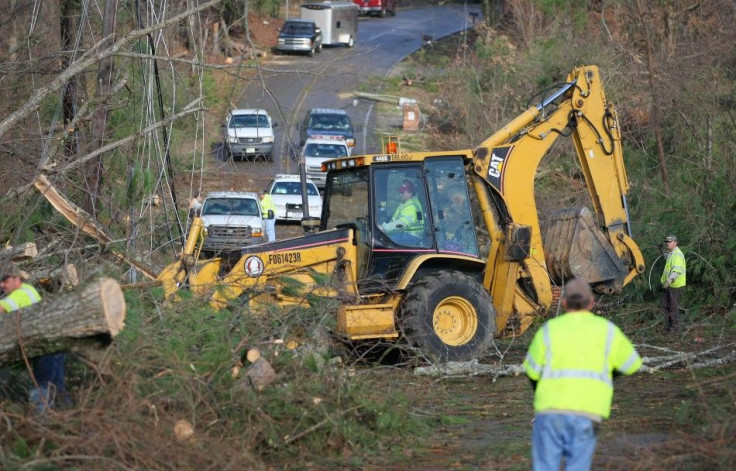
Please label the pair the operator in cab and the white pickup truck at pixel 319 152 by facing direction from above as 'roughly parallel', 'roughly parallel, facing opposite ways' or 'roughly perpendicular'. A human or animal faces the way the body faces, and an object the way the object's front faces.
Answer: roughly perpendicular

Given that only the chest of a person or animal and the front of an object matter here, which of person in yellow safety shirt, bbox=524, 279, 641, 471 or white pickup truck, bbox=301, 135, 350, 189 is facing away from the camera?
the person in yellow safety shirt

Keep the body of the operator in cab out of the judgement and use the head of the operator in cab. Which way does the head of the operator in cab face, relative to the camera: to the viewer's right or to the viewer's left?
to the viewer's left

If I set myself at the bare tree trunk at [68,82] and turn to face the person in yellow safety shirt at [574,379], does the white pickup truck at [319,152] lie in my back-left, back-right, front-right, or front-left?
back-left

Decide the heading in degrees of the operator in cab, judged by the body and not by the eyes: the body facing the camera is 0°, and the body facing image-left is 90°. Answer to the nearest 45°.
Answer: approximately 90°

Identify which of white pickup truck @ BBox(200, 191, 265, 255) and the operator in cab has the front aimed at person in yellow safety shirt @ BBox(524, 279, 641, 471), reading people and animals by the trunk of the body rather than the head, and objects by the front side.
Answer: the white pickup truck

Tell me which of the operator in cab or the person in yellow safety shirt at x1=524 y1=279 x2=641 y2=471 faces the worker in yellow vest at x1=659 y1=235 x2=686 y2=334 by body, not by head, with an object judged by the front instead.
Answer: the person in yellow safety shirt at x1=524 y1=279 x2=641 y2=471

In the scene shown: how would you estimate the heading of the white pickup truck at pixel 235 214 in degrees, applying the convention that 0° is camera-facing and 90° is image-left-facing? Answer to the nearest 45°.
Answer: approximately 0°

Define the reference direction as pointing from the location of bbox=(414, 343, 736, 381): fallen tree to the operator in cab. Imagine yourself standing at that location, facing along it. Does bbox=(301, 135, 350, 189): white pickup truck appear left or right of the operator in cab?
right

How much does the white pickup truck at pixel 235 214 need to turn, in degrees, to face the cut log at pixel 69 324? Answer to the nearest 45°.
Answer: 0° — it already faces it

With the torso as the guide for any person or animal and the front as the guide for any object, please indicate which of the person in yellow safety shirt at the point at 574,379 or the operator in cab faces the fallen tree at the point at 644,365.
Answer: the person in yellow safety shirt

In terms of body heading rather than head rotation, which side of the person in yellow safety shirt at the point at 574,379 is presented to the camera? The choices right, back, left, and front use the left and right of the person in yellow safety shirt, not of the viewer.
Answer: back

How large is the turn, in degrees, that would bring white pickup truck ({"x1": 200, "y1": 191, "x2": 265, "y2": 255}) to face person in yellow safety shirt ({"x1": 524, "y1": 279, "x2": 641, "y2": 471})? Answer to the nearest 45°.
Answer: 0° — it already faces them

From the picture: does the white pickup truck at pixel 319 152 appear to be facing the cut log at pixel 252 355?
yes

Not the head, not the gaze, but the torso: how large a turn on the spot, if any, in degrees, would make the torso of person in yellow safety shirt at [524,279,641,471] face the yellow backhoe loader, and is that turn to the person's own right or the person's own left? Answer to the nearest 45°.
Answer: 0° — they already face it

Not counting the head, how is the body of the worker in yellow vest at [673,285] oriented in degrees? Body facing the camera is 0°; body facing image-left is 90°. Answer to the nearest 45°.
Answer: approximately 90°
